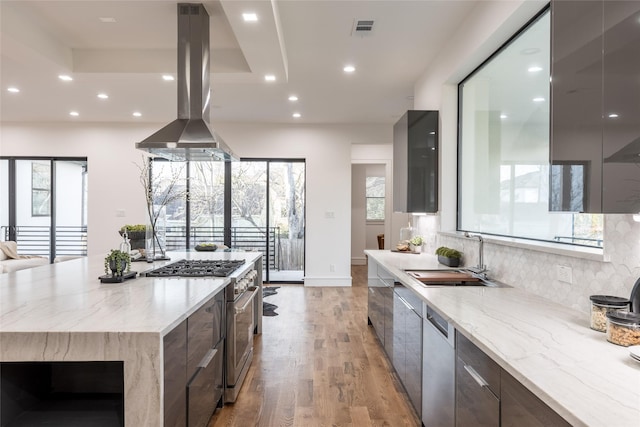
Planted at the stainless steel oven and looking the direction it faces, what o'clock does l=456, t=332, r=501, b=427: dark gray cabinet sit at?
The dark gray cabinet is roughly at 2 o'clock from the stainless steel oven.

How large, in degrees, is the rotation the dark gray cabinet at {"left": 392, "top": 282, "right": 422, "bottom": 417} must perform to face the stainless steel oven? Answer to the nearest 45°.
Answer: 0° — it already faces it

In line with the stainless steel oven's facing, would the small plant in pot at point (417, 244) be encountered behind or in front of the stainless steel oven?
in front

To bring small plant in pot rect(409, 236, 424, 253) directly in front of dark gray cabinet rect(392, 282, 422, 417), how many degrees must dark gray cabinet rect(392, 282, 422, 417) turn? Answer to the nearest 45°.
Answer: approximately 90° to its right

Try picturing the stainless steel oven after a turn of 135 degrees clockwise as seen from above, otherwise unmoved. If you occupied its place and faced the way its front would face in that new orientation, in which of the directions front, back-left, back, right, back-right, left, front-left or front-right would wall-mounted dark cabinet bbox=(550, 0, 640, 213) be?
left

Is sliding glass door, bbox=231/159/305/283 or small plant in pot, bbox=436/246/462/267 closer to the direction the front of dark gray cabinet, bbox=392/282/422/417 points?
the sliding glass door

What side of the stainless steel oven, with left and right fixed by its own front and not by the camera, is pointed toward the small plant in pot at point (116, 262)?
back

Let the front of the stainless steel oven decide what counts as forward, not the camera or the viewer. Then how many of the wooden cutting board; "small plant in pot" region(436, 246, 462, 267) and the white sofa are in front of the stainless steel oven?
2

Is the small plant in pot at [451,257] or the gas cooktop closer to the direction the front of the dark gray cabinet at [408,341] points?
the gas cooktop

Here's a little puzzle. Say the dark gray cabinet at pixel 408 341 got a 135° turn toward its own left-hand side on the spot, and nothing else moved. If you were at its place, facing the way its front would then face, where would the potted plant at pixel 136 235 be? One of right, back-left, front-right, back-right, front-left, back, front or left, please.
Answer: back-right

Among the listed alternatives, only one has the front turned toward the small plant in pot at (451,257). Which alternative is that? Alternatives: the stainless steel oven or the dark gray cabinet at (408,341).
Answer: the stainless steel oven

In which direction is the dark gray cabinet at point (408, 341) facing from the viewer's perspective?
to the viewer's left

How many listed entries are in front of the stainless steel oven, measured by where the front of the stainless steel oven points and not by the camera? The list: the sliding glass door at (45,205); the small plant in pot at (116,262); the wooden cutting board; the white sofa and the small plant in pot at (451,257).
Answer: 2

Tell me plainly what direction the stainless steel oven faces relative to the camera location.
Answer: facing to the right of the viewer

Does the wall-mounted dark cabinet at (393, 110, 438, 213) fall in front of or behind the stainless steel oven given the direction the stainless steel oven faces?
in front

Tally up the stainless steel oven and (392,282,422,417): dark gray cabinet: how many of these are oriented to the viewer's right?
1

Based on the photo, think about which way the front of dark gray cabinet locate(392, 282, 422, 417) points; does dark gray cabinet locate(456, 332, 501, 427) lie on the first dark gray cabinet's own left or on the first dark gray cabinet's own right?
on the first dark gray cabinet's own left

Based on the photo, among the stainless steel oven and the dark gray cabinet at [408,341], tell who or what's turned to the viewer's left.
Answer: the dark gray cabinet

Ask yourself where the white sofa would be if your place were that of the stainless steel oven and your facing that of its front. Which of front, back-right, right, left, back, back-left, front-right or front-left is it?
back-left
